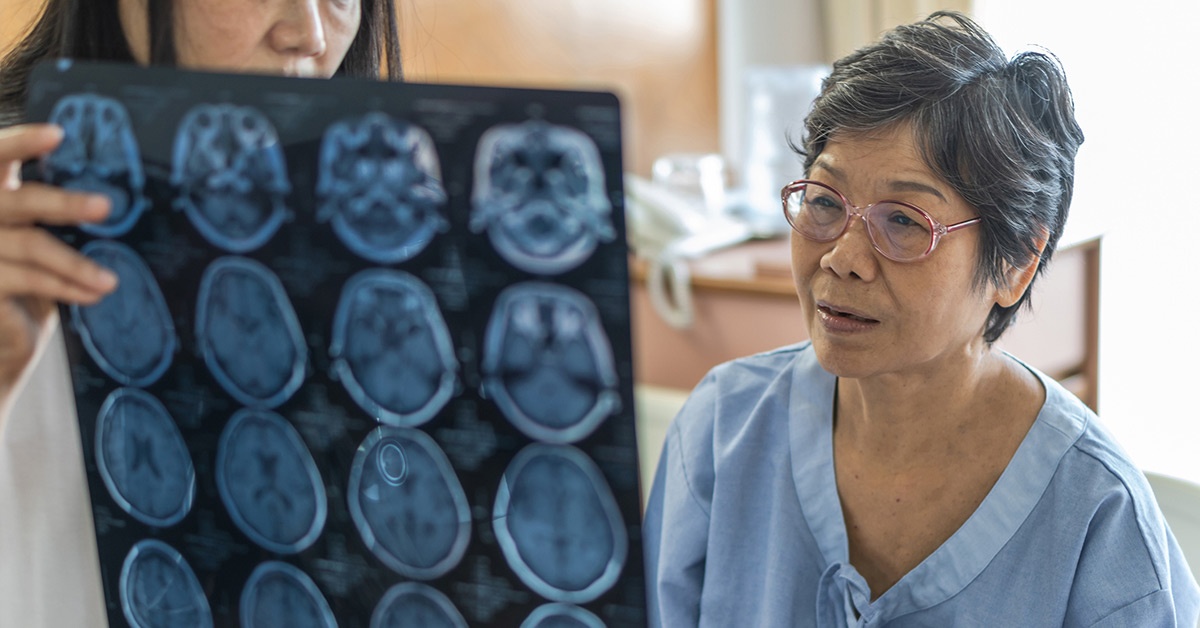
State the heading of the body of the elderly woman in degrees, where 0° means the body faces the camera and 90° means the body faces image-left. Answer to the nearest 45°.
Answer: approximately 45°

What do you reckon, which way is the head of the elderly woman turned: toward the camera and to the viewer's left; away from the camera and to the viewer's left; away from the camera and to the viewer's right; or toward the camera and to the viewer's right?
toward the camera and to the viewer's left
